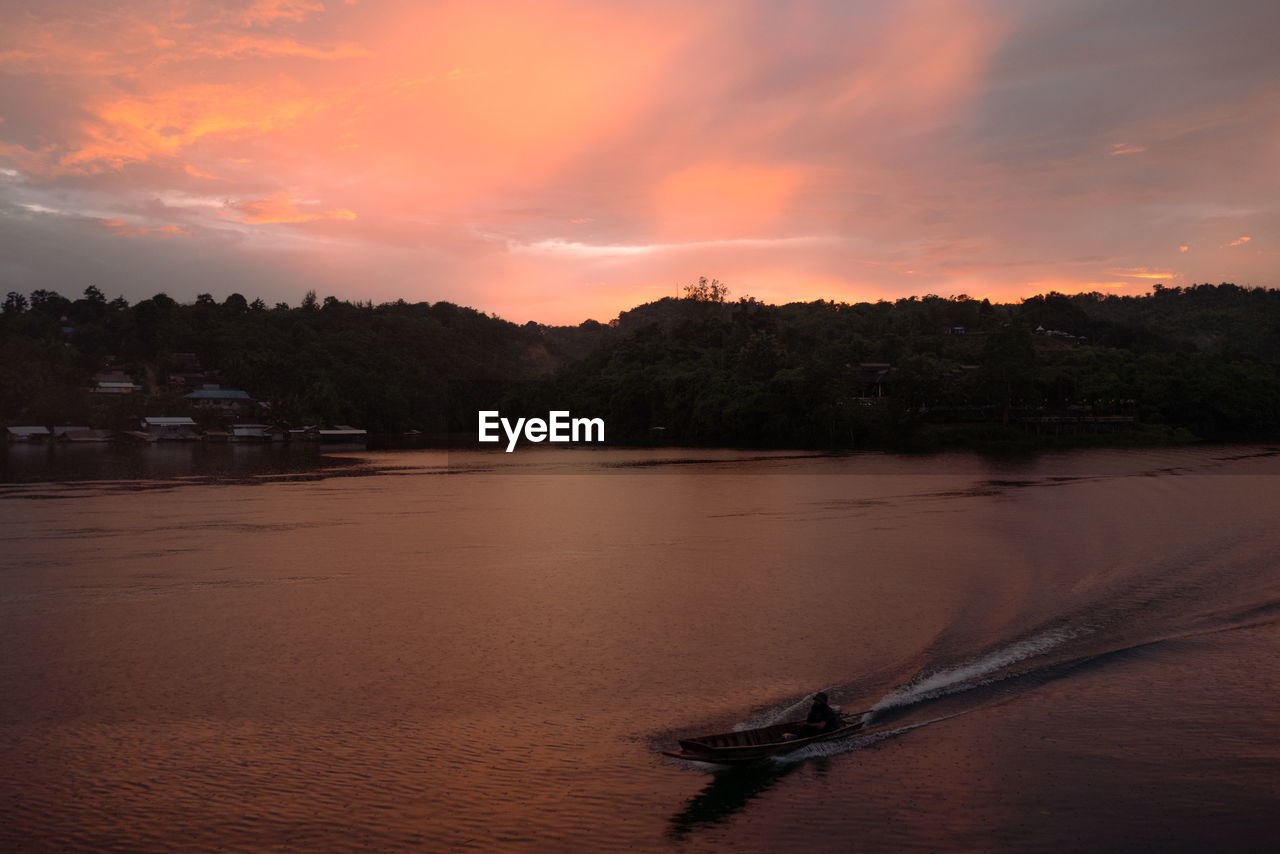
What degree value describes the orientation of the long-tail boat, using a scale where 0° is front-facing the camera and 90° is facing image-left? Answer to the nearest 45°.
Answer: approximately 45°
